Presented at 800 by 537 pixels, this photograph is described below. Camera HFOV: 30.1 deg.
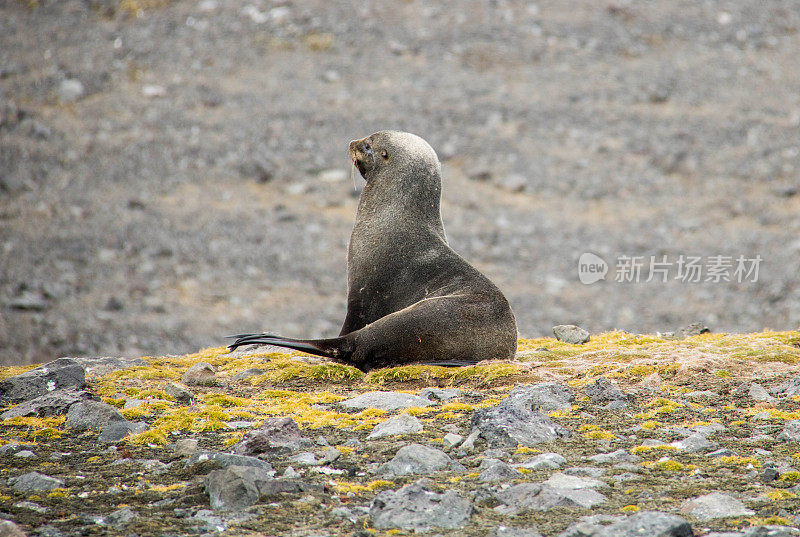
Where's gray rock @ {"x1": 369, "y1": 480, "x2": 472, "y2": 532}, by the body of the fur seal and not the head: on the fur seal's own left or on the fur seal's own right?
on the fur seal's own left

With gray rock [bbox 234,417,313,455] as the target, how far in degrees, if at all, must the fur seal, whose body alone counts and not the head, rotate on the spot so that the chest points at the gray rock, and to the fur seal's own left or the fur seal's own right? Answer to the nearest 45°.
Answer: approximately 90° to the fur seal's own left

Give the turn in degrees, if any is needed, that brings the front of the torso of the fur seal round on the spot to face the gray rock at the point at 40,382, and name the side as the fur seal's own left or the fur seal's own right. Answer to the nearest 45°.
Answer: approximately 45° to the fur seal's own left
